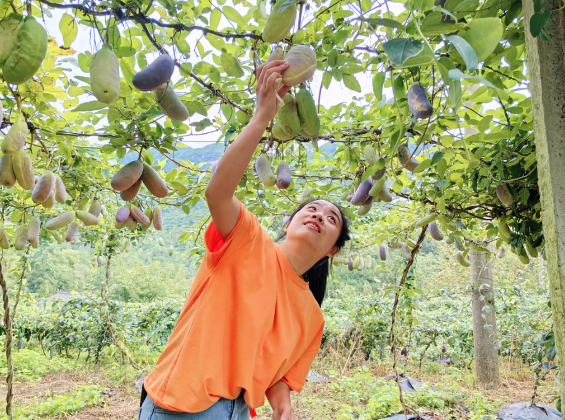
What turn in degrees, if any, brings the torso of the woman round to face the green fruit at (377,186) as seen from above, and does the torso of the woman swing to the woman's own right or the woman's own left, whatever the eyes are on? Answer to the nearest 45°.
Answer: approximately 135° to the woman's own left

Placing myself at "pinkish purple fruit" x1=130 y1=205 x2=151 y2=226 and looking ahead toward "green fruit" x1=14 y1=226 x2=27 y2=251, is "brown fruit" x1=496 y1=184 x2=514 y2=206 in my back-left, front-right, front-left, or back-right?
back-right

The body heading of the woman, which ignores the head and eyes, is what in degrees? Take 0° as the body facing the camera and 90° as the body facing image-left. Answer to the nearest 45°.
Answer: approximately 0°
